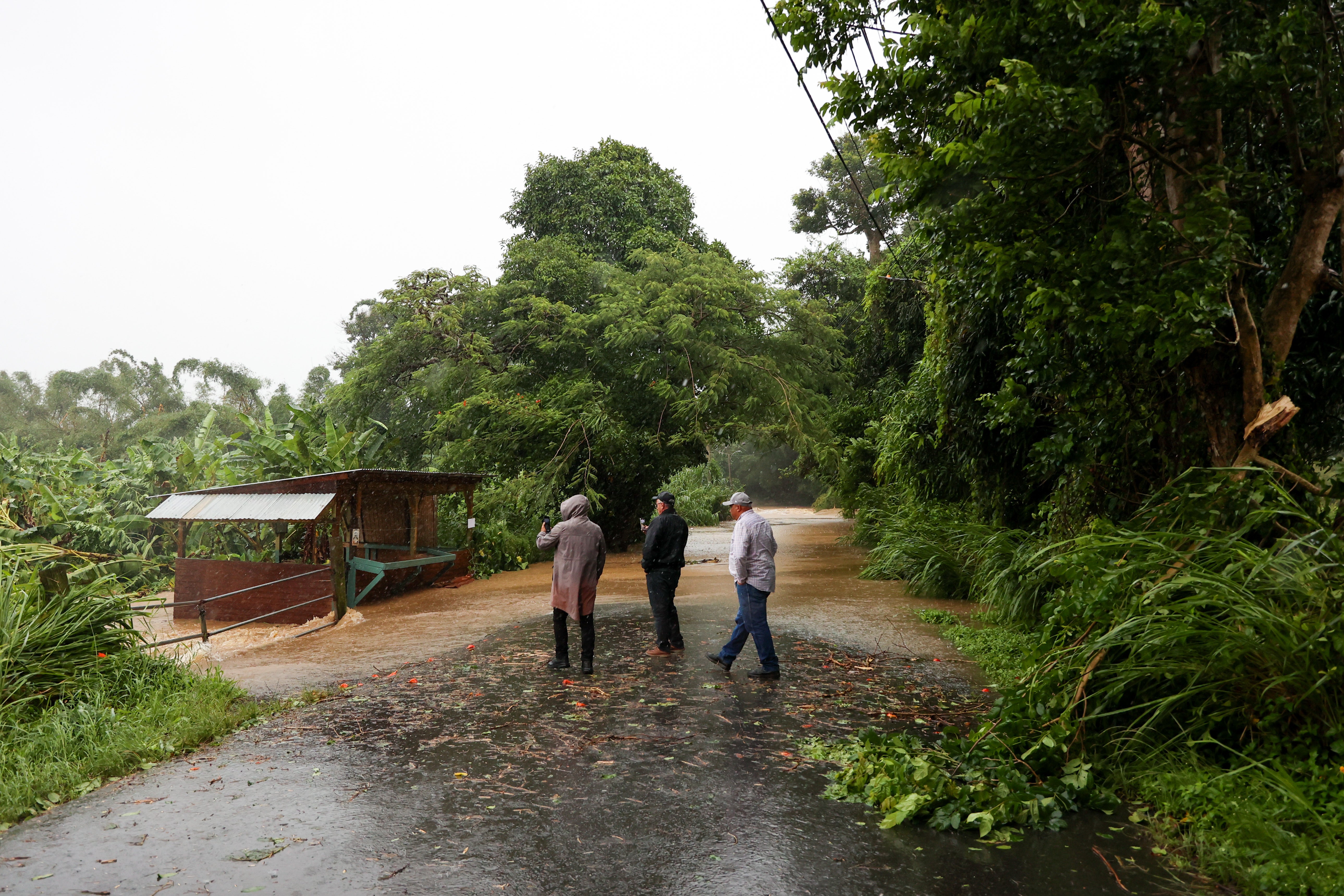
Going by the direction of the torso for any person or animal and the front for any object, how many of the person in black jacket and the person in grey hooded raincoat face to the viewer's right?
0

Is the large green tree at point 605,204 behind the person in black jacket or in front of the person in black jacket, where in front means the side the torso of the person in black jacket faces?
in front

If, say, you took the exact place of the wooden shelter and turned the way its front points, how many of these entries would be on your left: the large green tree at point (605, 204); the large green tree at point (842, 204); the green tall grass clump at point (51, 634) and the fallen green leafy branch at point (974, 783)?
2

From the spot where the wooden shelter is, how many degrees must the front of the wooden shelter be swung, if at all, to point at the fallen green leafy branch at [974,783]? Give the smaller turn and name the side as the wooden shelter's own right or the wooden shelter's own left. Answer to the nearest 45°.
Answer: approximately 45° to the wooden shelter's own right

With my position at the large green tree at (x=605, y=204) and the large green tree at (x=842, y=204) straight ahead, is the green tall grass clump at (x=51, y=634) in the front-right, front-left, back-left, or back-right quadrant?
back-right

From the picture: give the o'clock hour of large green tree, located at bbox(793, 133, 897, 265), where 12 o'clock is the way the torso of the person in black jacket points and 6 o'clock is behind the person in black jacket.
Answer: The large green tree is roughly at 2 o'clock from the person in black jacket.

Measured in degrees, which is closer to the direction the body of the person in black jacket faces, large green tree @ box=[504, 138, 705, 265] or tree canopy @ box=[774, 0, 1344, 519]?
the large green tree

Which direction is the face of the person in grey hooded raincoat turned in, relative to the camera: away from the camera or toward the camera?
away from the camera

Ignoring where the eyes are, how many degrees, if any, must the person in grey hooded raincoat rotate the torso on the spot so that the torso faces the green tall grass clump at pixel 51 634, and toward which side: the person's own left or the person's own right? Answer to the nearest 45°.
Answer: approximately 45° to the person's own left
